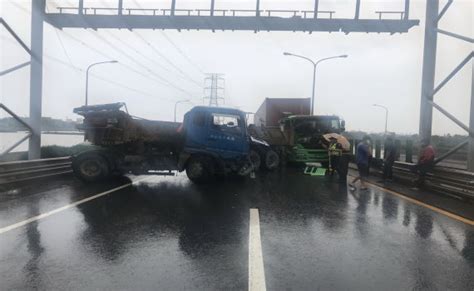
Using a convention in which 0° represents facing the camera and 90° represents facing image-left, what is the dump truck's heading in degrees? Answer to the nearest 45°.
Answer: approximately 270°

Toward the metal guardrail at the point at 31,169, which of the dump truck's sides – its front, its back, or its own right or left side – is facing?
back

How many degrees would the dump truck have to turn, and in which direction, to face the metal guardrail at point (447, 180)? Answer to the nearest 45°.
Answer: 0° — it already faces it

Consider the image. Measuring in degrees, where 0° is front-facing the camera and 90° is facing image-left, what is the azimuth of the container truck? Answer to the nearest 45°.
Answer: approximately 315°
